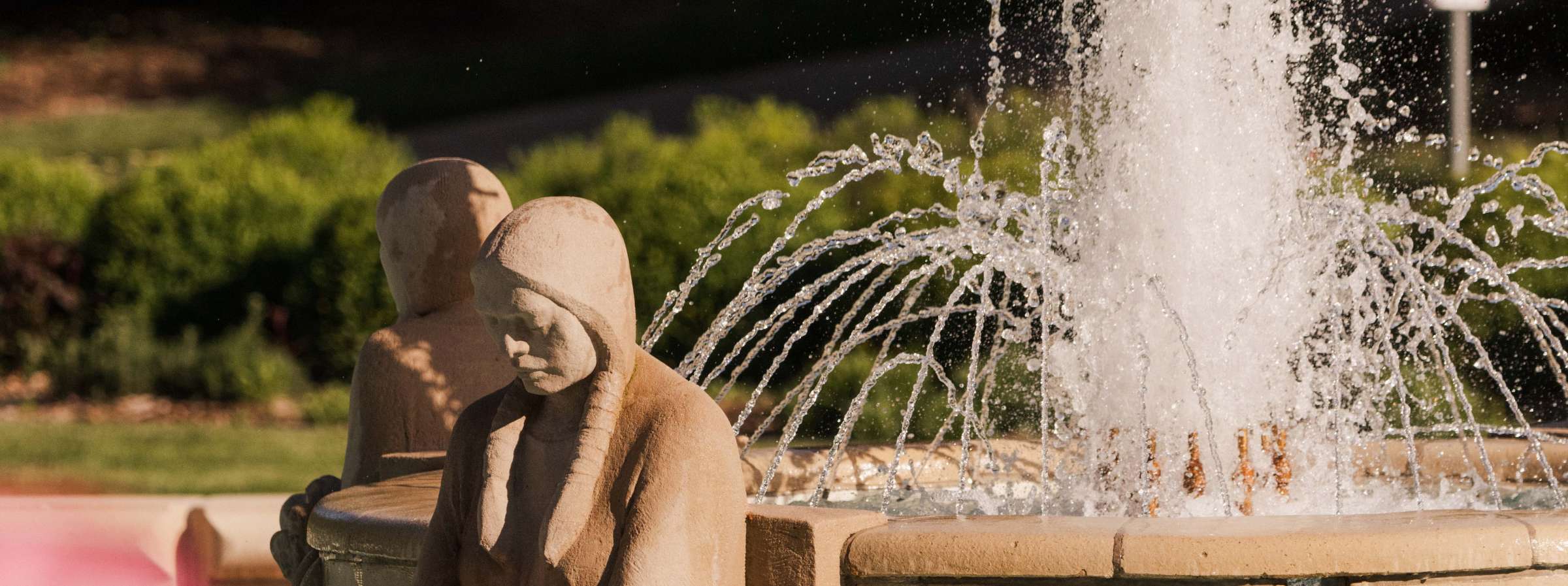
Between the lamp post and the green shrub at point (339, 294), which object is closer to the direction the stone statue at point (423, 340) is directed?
the green shrub

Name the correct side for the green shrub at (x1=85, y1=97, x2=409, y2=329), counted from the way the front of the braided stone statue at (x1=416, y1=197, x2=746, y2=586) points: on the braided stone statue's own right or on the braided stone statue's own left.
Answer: on the braided stone statue's own right

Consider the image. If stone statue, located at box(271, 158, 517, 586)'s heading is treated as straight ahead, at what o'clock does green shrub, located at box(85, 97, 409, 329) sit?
The green shrub is roughly at 1 o'clock from the stone statue.

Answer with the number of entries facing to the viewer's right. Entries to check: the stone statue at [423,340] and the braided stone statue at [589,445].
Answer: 0

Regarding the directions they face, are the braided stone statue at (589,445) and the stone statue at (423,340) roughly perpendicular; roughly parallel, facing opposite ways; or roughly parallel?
roughly perpendicular

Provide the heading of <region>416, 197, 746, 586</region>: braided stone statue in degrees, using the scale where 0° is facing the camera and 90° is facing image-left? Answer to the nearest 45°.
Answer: approximately 45°

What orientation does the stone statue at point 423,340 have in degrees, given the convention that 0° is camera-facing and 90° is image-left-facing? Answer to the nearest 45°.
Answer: approximately 135°
